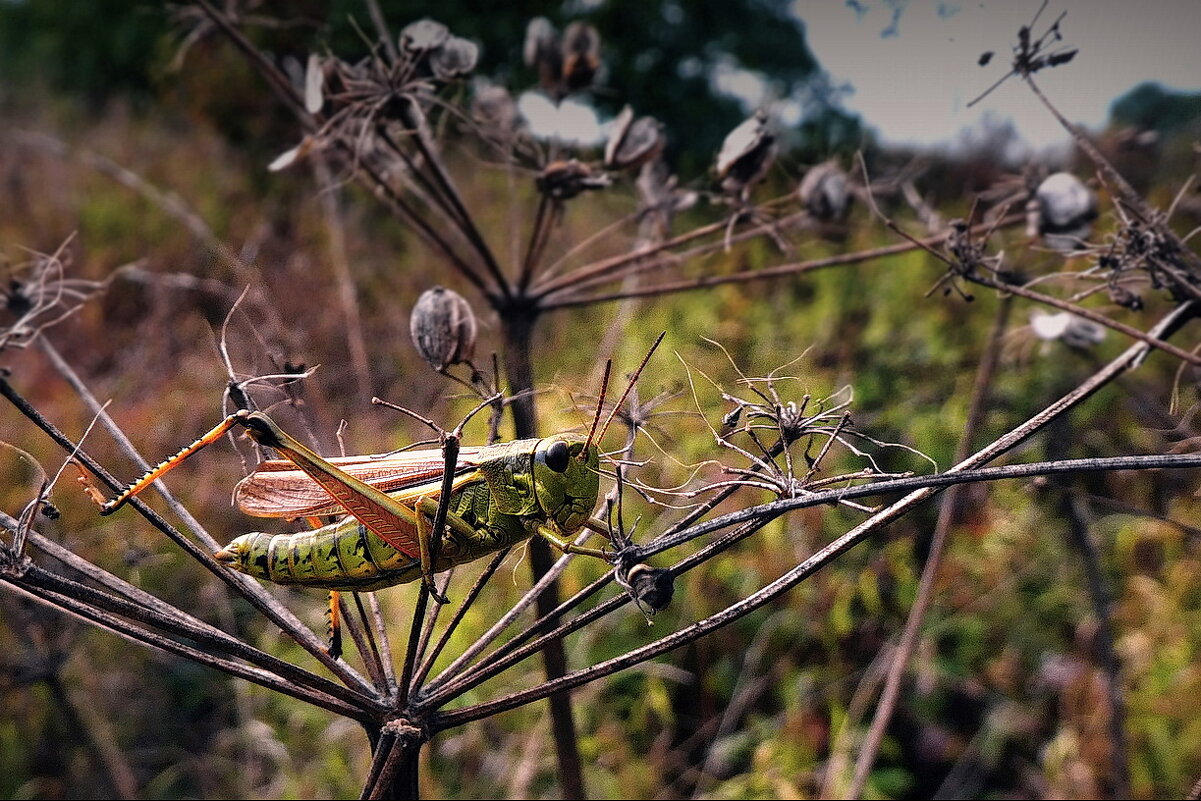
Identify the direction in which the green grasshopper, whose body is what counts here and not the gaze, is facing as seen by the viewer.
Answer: to the viewer's right

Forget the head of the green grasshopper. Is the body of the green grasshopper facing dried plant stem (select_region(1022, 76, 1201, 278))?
yes

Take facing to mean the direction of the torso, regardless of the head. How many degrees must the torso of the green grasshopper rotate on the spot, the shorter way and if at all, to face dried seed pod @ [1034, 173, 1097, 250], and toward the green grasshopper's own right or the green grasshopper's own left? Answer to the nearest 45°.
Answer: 0° — it already faces it

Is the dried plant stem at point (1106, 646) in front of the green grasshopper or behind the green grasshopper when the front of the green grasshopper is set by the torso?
in front

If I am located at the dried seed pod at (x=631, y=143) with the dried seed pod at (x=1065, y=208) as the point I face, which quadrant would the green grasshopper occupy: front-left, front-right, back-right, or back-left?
back-right

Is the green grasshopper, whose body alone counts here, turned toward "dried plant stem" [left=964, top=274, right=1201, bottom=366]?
yes
